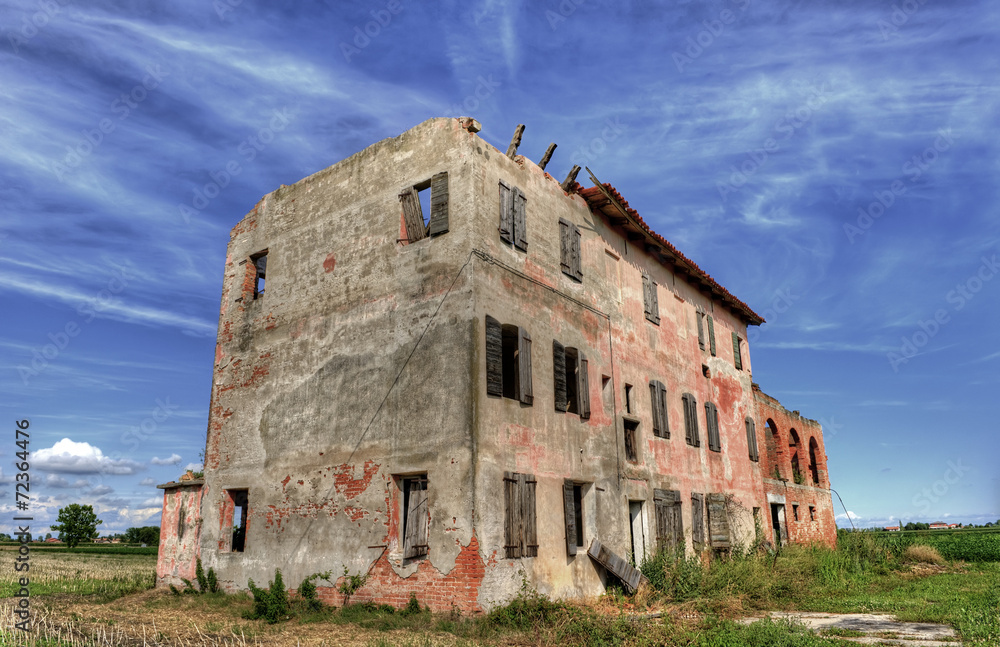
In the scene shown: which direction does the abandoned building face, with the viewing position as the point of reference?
facing the viewer and to the right of the viewer
